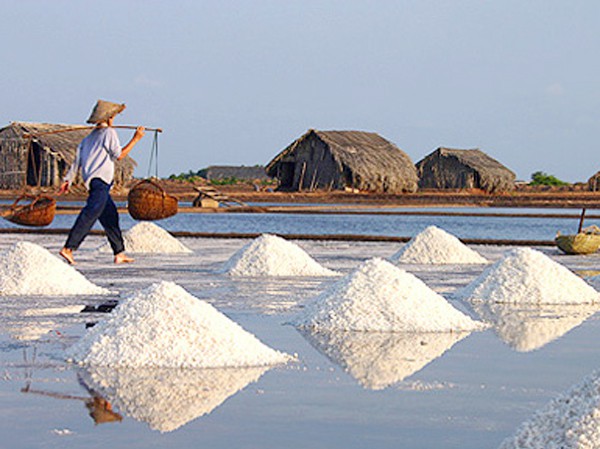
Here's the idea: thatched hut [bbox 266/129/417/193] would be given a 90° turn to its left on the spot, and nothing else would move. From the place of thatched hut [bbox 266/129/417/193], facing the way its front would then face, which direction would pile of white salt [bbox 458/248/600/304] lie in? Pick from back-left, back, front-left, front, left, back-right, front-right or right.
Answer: front-right

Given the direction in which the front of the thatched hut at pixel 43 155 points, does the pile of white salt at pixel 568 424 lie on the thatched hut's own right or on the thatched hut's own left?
on the thatched hut's own left

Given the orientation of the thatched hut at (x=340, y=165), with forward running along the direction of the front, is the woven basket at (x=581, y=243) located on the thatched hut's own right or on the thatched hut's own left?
on the thatched hut's own left

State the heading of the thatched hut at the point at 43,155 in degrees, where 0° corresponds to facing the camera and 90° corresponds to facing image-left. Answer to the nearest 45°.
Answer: approximately 45°

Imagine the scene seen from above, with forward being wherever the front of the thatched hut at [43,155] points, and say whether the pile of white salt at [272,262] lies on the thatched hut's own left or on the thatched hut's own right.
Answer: on the thatched hut's own left

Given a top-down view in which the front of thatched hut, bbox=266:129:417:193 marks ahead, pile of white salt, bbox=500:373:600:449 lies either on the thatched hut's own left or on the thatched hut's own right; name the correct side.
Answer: on the thatched hut's own left

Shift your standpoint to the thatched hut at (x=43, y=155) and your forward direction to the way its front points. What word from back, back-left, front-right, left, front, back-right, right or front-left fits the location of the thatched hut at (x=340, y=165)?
back-left

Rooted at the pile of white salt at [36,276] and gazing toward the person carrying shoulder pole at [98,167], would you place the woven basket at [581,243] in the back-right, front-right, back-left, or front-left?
front-right

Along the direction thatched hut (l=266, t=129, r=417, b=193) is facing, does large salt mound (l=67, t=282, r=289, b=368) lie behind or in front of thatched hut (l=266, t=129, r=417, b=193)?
in front

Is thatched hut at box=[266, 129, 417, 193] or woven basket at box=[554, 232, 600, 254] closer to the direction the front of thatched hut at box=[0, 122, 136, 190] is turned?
the woven basket

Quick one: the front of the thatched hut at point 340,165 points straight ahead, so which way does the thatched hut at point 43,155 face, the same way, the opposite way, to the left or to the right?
the same way

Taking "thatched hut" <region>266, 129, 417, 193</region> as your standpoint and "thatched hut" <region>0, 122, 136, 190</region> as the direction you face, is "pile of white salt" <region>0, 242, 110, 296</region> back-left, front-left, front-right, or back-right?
front-left

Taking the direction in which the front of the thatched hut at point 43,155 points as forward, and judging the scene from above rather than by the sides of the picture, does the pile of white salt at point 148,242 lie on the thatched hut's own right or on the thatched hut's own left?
on the thatched hut's own left

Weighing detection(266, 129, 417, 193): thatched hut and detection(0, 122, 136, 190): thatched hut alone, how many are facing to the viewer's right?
0

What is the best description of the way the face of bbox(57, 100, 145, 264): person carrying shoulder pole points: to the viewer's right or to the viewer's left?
to the viewer's right

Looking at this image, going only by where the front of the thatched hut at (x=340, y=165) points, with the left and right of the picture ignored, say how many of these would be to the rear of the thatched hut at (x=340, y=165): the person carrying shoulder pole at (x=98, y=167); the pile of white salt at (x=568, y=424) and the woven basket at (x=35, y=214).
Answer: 0
